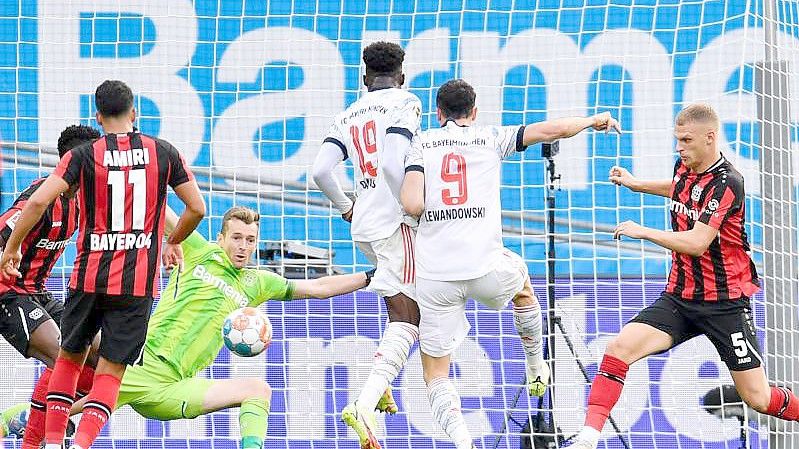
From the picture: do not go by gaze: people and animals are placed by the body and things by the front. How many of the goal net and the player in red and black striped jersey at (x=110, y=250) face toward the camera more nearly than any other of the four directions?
1

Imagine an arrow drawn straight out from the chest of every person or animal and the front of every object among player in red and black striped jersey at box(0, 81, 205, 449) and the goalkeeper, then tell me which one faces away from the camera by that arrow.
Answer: the player in red and black striped jersey

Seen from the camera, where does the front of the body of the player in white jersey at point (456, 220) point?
away from the camera

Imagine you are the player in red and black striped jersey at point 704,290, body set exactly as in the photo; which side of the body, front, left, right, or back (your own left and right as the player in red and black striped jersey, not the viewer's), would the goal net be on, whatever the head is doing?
right

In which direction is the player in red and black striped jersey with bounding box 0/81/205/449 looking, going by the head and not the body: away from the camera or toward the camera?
away from the camera

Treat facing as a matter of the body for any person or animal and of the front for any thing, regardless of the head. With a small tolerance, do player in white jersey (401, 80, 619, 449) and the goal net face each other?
yes

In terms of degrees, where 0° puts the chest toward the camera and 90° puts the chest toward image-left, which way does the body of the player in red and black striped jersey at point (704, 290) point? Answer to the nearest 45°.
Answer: approximately 45°

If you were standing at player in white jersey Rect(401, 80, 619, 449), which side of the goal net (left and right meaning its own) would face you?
front

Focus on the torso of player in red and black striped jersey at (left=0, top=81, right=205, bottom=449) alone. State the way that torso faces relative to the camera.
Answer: away from the camera

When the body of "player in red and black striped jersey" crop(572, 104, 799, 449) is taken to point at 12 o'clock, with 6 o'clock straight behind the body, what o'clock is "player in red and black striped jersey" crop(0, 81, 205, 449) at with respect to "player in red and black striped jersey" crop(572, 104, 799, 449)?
"player in red and black striped jersey" crop(0, 81, 205, 449) is roughly at 1 o'clock from "player in red and black striped jersey" crop(572, 104, 799, 449).

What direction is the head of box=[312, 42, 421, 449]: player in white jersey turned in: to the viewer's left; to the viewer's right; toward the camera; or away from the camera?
away from the camera
